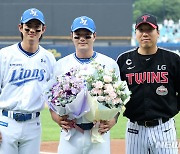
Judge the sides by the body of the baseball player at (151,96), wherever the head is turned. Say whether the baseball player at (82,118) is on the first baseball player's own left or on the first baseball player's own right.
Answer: on the first baseball player's own right

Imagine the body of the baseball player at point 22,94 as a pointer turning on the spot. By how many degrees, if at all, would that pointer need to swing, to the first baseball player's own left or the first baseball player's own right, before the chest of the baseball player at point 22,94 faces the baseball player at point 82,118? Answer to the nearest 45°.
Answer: approximately 45° to the first baseball player's own left

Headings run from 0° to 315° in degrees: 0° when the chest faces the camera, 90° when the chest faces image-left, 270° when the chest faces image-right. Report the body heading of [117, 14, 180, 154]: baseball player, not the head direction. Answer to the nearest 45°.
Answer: approximately 0°

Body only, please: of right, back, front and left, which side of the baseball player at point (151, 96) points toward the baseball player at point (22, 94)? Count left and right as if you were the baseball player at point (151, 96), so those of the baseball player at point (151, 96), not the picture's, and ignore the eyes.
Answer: right

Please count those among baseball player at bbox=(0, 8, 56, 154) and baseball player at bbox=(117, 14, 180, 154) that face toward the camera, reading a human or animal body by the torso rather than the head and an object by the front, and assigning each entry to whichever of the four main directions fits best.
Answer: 2

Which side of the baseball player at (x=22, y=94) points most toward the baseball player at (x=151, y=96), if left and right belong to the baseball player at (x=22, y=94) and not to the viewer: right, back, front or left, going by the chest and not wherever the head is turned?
left
